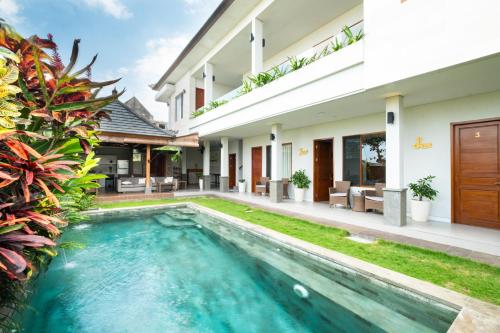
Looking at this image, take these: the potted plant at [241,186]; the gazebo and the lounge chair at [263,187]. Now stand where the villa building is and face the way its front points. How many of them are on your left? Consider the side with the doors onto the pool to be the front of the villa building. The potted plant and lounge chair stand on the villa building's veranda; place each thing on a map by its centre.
0

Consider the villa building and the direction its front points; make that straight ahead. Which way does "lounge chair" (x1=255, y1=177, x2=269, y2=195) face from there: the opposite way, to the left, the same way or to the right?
the same way

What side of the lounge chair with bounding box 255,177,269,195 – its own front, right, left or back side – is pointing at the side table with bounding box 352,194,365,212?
left

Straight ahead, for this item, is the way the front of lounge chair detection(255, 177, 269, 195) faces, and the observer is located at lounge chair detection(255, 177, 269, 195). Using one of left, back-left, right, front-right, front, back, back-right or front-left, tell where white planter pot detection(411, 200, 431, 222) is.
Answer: left

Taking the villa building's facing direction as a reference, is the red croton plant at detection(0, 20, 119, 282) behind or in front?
in front

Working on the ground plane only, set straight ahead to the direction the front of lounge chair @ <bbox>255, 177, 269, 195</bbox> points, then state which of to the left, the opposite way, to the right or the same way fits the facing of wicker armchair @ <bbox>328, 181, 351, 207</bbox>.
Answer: the same way

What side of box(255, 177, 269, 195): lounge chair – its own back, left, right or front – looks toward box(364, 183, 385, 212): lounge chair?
left

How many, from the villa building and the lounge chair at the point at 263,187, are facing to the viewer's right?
0

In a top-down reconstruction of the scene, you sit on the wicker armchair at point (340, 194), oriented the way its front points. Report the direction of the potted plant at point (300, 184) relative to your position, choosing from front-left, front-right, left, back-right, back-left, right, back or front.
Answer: right

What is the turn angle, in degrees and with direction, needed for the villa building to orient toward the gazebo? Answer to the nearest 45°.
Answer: approximately 45° to its right

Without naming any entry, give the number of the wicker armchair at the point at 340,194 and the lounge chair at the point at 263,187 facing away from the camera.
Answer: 0

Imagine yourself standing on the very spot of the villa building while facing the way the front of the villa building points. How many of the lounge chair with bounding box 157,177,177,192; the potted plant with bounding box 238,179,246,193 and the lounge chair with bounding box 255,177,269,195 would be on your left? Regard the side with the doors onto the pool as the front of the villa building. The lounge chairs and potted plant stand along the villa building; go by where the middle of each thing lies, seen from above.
0

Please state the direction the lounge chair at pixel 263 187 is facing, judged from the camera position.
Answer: facing the viewer and to the left of the viewer

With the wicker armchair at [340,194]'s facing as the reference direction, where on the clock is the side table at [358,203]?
The side table is roughly at 9 o'clock from the wicker armchair.

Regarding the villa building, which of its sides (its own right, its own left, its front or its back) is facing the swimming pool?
front

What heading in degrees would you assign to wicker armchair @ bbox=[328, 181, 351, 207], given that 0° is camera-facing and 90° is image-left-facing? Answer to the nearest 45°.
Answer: approximately 45°

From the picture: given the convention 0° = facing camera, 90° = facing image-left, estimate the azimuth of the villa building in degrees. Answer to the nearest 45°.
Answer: approximately 45°

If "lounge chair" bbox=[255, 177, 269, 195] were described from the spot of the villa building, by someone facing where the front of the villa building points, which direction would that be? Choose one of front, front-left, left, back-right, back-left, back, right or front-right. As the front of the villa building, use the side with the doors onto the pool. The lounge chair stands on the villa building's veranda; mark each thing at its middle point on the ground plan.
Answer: right
